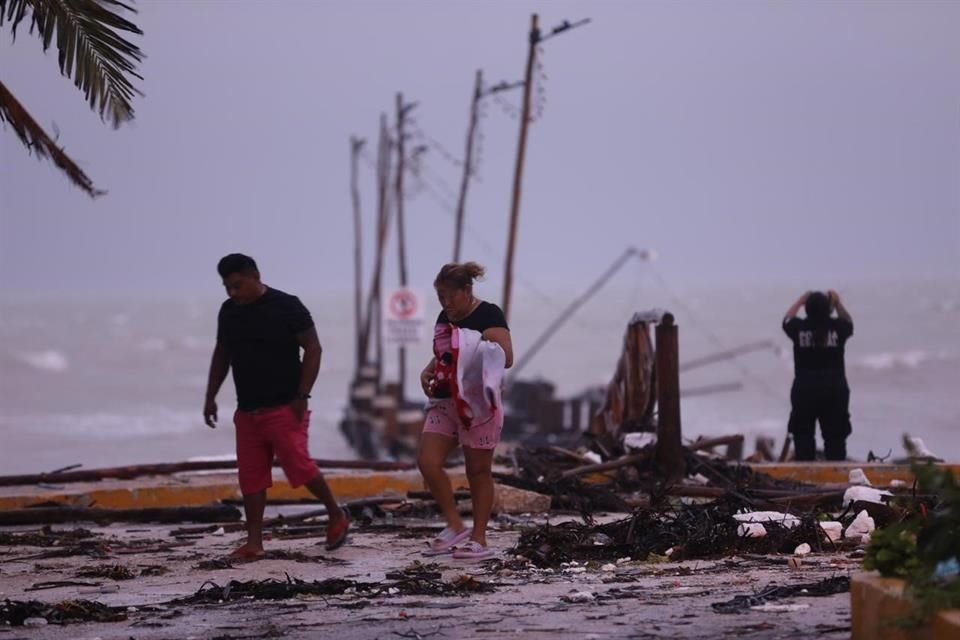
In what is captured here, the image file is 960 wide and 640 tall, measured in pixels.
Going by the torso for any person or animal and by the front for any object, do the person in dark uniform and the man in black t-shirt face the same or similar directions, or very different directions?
very different directions

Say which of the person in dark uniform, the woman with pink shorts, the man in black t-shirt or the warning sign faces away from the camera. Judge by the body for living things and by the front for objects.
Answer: the person in dark uniform

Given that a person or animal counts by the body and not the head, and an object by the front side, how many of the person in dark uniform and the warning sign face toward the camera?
1

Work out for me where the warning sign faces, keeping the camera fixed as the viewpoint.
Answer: facing the viewer

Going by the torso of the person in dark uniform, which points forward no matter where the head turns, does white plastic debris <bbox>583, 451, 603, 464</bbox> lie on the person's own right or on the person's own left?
on the person's own left

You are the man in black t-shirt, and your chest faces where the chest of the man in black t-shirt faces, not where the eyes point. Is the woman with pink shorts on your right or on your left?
on your left

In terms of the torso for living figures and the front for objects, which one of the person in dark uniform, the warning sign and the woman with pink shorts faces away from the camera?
the person in dark uniform

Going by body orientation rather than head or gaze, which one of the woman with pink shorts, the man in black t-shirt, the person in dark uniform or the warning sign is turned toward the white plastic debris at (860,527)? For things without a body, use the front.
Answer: the warning sign

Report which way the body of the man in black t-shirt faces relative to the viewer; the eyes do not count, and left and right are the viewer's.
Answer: facing the viewer and to the left of the viewer

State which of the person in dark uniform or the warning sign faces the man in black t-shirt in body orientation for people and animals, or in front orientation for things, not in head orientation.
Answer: the warning sign

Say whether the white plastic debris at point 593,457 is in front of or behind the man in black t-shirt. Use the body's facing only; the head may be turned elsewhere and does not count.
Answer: behind

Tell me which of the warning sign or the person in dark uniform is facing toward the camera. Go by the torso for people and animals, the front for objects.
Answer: the warning sign

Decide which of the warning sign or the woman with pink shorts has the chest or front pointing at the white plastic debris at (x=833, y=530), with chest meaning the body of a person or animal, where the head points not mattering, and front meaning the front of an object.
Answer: the warning sign

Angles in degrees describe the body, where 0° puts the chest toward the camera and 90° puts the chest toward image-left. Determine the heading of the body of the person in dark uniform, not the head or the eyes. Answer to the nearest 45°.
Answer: approximately 180°

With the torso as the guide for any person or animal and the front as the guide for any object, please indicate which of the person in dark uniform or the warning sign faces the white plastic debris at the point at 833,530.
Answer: the warning sign

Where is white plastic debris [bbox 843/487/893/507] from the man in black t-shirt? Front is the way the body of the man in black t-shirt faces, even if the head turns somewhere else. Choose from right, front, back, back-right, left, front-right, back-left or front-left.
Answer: back-left

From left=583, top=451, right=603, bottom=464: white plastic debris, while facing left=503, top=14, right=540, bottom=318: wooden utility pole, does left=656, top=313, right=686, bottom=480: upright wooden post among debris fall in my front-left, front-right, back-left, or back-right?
back-right
